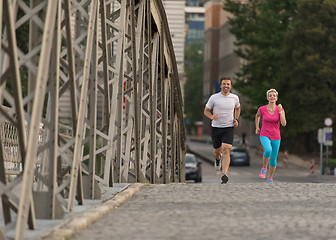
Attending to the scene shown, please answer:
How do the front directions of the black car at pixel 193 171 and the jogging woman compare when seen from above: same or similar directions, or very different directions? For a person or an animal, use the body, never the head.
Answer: same or similar directions

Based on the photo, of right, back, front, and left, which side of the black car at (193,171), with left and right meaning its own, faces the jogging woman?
front

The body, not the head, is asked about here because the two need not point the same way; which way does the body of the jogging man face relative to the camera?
toward the camera

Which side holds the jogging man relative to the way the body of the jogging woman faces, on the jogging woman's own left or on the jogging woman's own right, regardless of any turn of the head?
on the jogging woman's own right

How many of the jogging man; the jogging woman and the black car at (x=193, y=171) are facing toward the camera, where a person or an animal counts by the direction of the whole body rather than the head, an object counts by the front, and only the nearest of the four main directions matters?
3

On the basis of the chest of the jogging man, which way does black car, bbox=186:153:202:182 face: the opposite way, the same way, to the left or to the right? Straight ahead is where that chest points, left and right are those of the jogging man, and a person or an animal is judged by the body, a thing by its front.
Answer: the same way

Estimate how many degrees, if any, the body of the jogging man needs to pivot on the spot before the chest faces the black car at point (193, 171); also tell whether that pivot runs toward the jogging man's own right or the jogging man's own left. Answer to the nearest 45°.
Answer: approximately 180°

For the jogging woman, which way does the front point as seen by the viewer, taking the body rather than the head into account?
toward the camera

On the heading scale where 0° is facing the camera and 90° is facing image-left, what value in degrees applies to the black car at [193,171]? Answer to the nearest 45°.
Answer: approximately 0°
